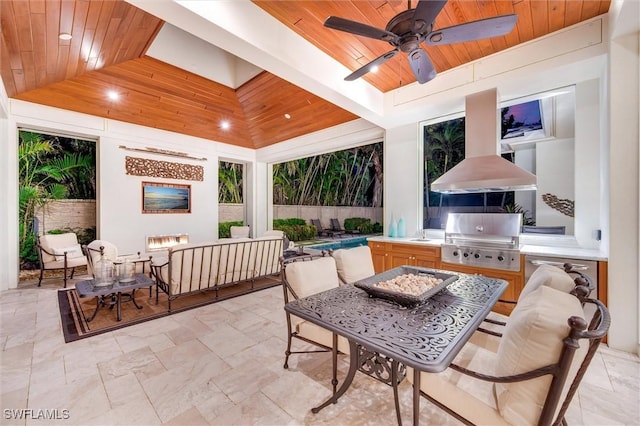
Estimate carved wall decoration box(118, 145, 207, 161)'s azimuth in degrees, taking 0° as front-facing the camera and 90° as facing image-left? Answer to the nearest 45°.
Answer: approximately 0°

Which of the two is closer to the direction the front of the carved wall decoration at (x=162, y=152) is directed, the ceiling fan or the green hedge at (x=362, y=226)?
the ceiling fan

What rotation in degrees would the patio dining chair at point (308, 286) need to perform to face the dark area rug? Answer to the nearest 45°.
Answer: approximately 180°

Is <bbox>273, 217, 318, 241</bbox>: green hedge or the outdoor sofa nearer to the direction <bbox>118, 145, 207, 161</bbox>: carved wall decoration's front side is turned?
the outdoor sofa

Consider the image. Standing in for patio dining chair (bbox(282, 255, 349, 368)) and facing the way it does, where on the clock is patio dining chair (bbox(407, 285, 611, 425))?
patio dining chair (bbox(407, 285, 611, 425)) is roughly at 12 o'clock from patio dining chair (bbox(282, 255, 349, 368)).

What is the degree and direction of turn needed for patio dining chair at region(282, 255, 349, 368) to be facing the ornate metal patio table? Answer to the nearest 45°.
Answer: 0° — it already faces it

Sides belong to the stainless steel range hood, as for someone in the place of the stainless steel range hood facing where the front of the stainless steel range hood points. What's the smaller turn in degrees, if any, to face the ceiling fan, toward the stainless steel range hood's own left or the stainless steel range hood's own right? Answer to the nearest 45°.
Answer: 0° — it already faces it

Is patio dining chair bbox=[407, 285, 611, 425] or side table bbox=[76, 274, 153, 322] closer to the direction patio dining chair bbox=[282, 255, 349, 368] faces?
the patio dining chair

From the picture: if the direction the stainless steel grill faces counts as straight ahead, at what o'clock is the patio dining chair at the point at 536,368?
The patio dining chair is roughly at 12 o'clock from the stainless steel grill.

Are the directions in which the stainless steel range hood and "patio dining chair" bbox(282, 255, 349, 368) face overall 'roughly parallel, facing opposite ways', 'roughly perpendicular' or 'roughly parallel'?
roughly perpendicular
